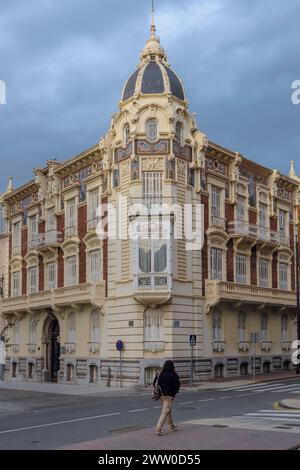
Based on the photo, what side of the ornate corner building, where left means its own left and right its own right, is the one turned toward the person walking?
front

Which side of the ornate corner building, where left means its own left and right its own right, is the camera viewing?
front
